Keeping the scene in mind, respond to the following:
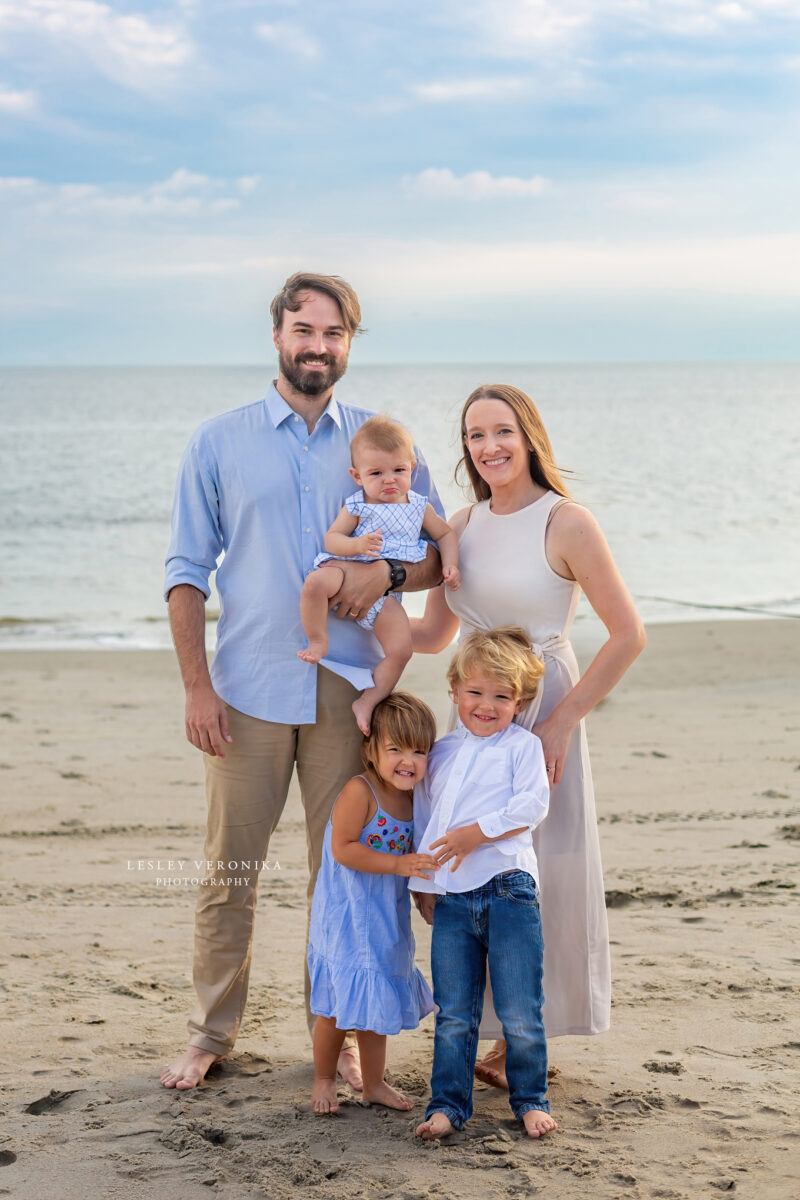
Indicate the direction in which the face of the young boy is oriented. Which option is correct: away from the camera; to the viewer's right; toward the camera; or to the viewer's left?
toward the camera

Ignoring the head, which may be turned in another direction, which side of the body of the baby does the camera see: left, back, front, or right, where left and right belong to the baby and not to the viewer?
front

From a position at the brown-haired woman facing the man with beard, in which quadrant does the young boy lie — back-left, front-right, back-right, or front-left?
front-left

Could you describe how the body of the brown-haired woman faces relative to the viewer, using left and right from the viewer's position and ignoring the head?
facing the viewer and to the left of the viewer

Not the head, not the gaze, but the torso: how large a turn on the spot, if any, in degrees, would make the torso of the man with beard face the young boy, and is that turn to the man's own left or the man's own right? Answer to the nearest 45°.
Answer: approximately 45° to the man's own left

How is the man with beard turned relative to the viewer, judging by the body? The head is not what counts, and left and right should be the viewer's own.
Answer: facing the viewer

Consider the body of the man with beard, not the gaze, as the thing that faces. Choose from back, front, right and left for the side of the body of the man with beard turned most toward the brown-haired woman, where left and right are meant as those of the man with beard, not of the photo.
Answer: left

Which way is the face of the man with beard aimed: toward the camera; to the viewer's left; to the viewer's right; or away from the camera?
toward the camera

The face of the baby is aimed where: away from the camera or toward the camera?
toward the camera
